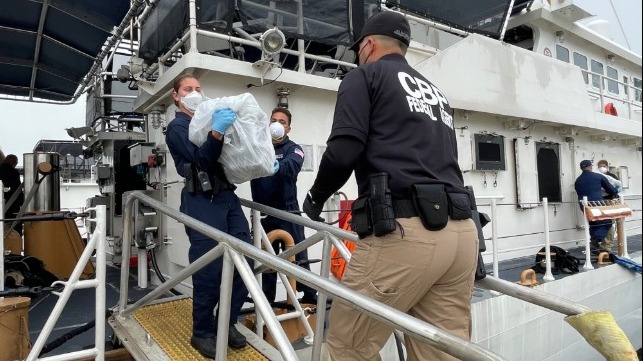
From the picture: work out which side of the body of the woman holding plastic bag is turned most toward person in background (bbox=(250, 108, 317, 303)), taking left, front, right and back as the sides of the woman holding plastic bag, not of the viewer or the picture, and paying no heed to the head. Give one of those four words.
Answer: left

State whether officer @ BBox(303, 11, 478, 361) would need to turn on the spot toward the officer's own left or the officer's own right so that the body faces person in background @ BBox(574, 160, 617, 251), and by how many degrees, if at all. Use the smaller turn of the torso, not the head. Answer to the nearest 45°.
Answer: approximately 90° to the officer's own right

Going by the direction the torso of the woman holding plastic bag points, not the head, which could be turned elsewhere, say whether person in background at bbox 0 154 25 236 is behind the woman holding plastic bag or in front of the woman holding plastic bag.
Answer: behind

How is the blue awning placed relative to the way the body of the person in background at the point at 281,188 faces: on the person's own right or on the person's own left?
on the person's own right

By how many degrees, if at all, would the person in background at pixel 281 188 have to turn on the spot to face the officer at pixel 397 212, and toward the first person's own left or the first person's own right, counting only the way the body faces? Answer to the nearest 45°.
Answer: approximately 45° to the first person's own left

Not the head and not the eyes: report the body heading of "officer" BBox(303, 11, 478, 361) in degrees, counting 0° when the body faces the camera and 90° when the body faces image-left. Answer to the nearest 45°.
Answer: approximately 135°

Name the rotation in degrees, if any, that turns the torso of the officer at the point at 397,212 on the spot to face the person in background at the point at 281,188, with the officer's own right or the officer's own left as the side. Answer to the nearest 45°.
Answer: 0° — they already face them

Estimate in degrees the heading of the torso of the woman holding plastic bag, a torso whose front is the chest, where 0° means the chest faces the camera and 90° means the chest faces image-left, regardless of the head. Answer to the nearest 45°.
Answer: approximately 315°
